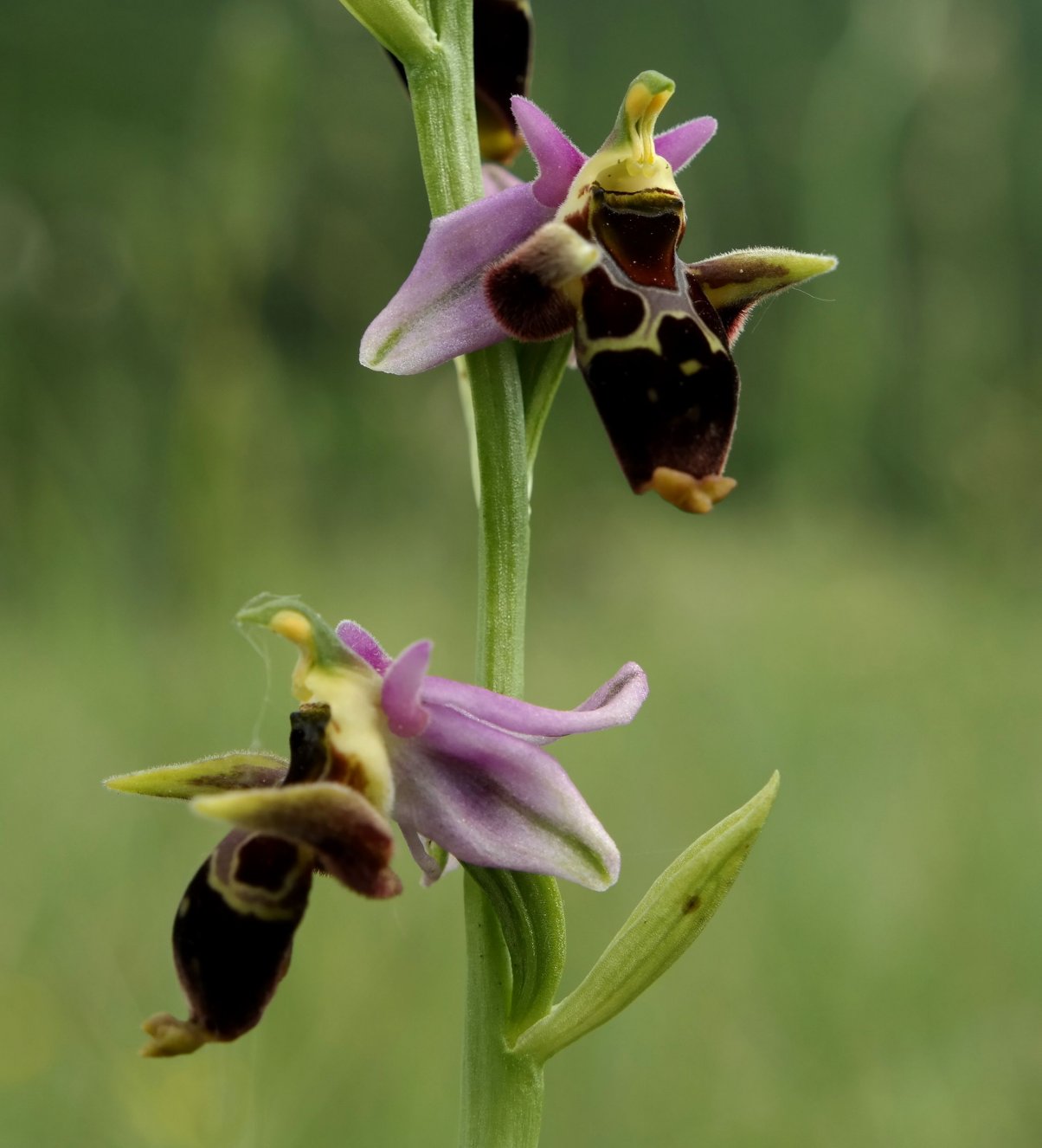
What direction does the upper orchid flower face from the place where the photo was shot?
facing the viewer and to the right of the viewer
